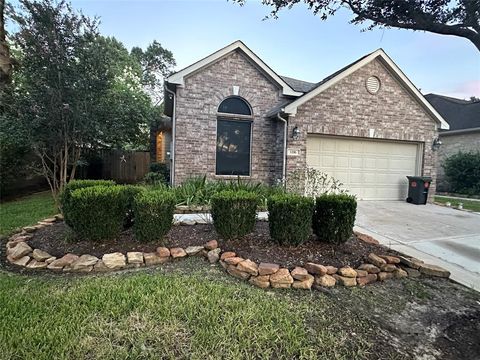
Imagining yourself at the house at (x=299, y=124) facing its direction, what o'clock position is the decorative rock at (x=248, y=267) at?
The decorative rock is roughly at 12 o'clock from the house.

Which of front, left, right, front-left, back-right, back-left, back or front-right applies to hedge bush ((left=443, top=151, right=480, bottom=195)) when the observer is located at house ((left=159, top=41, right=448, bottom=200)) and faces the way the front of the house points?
back-left

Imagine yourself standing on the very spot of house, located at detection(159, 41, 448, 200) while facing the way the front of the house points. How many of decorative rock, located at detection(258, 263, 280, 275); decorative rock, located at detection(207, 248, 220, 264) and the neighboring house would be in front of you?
2

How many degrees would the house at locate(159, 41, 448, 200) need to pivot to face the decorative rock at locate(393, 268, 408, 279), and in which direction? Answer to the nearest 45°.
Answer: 0° — it already faces it

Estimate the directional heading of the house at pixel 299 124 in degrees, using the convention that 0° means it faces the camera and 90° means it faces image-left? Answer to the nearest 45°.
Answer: approximately 0°

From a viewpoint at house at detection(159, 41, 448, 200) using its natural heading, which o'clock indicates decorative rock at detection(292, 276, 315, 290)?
The decorative rock is roughly at 12 o'clock from the house.

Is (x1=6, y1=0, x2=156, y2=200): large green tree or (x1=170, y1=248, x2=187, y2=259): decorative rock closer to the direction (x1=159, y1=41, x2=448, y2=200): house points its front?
the decorative rock

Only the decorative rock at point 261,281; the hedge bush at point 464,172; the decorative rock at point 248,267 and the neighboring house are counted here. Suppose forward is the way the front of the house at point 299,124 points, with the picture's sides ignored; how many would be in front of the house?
2

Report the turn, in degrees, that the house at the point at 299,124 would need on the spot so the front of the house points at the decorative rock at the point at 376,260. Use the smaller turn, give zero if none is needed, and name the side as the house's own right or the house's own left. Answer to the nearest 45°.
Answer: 0° — it already faces it

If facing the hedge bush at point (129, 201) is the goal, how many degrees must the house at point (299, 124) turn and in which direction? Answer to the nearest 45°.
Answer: approximately 45° to its right
